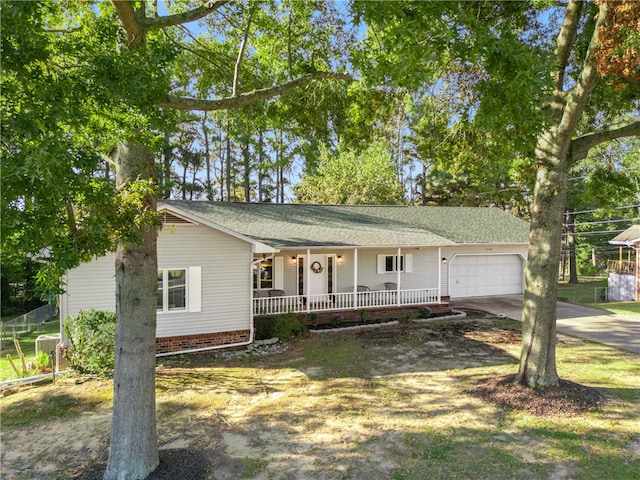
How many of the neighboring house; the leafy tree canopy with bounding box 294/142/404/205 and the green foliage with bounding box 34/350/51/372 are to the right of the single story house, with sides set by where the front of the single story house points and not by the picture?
1

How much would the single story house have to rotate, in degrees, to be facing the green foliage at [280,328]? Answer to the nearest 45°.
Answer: approximately 45° to its right

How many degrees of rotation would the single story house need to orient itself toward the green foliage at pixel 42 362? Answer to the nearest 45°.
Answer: approximately 90° to its right

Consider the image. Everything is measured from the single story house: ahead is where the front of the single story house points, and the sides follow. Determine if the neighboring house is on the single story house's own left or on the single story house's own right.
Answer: on the single story house's own left

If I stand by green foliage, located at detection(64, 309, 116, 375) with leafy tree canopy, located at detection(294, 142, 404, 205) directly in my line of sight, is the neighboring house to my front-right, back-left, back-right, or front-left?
front-right

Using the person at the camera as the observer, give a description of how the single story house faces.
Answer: facing the viewer and to the right of the viewer

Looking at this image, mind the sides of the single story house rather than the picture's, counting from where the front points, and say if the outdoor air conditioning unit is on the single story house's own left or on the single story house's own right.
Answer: on the single story house's own right

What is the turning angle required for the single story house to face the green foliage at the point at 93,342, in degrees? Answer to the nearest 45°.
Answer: approximately 90° to its right

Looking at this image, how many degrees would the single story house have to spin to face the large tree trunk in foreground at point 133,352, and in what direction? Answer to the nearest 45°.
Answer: approximately 45° to its right
